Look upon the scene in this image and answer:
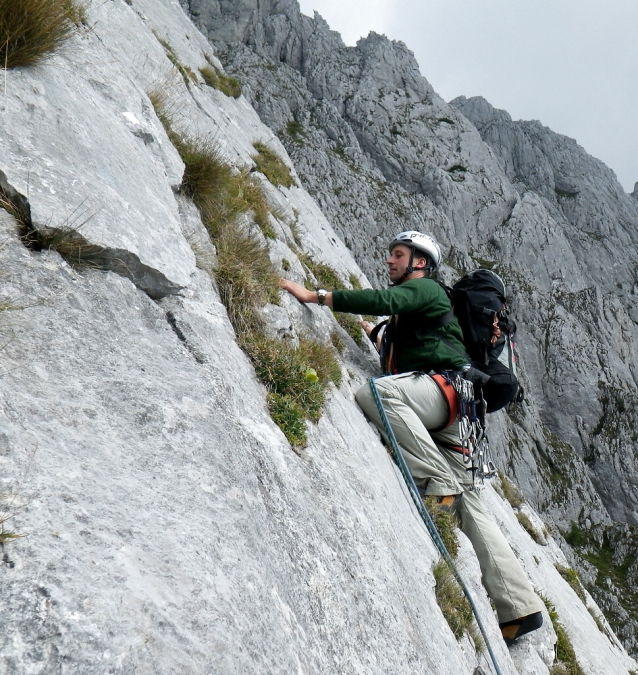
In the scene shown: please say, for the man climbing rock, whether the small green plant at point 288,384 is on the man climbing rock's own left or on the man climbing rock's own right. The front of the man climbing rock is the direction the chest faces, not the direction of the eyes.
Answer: on the man climbing rock's own left

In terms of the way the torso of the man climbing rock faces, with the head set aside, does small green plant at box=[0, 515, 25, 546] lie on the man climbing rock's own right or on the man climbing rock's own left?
on the man climbing rock's own left

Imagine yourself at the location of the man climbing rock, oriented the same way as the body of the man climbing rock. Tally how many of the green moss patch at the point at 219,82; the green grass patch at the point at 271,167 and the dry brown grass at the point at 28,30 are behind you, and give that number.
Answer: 0

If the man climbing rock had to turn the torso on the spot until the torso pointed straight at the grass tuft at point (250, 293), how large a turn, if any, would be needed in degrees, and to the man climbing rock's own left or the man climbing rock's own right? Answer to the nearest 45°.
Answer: approximately 45° to the man climbing rock's own left

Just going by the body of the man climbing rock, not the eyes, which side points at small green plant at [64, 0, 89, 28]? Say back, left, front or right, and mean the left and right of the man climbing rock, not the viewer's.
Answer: front

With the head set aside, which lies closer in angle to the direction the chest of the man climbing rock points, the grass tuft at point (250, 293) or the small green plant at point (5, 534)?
the grass tuft

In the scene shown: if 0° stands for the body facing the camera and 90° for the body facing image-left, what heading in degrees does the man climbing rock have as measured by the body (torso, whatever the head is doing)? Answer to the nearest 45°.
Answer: approximately 90°
